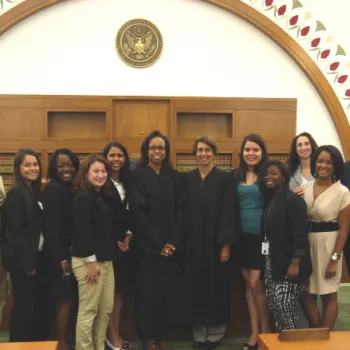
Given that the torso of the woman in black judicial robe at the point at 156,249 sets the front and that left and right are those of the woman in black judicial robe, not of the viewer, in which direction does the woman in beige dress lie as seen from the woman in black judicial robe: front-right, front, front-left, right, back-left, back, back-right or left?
left

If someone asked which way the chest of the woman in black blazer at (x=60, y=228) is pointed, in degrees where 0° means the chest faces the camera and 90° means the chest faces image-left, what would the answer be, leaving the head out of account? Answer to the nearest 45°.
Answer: approximately 315°

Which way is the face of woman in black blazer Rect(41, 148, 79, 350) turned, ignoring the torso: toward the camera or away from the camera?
toward the camera

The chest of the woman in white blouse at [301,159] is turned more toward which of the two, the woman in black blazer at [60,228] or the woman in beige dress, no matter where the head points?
the woman in beige dress

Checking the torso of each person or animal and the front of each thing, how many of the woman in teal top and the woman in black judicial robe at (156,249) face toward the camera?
2

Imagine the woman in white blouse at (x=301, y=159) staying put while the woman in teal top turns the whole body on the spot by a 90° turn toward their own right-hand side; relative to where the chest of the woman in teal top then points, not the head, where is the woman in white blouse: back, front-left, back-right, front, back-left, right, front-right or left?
back-right

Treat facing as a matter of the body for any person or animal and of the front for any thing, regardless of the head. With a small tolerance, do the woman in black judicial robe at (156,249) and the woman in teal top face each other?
no

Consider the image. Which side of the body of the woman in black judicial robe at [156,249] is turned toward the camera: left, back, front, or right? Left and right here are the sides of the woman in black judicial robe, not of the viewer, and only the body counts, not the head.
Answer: front

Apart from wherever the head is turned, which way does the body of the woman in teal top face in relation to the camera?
toward the camera

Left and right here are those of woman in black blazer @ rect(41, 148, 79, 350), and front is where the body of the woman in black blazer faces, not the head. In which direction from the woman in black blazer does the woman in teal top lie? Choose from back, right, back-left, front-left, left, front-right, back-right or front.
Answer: front-left

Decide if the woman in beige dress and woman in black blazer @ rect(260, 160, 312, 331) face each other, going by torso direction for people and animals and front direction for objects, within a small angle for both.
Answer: no

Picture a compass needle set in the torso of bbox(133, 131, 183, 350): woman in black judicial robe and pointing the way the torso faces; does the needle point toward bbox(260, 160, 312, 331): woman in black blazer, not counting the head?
no

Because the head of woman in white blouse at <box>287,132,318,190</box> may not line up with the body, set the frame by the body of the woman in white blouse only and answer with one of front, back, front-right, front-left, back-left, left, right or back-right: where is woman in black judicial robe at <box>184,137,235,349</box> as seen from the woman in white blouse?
front-right

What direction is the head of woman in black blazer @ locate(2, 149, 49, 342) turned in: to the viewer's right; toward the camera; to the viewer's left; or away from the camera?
toward the camera

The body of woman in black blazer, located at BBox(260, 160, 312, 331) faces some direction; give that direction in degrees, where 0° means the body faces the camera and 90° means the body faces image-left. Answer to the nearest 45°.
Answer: approximately 45°

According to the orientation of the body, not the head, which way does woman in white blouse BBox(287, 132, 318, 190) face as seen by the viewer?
toward the camera

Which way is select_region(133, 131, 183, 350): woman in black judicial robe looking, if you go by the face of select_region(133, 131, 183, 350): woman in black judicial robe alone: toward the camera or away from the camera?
toward the camera

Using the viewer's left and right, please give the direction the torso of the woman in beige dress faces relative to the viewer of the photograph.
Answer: facing the viewer and to the left of the viewer
